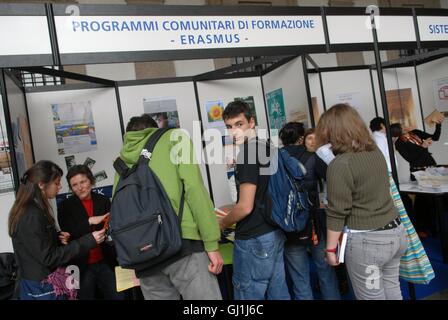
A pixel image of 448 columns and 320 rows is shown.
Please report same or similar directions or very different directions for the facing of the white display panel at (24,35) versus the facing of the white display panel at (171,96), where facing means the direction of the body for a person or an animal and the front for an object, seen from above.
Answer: same or similar directions

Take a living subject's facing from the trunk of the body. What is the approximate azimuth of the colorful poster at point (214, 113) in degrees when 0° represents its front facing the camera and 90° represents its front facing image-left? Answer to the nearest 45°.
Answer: approximately 0°

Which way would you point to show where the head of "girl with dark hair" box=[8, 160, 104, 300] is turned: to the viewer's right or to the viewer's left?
to the viewer's right

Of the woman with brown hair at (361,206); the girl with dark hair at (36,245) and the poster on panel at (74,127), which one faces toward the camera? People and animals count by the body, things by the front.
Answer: the poster on panel

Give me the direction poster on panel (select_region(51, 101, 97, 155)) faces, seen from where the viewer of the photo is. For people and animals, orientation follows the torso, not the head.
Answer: facing the viewer

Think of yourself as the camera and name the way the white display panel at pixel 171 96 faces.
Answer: facing the viewer

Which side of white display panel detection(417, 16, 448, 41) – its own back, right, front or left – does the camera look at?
front

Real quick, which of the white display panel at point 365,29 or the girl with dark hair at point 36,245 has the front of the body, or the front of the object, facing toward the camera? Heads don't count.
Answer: the white display panel

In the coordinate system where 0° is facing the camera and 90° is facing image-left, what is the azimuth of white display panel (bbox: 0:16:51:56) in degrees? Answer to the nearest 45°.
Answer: approximately 0°

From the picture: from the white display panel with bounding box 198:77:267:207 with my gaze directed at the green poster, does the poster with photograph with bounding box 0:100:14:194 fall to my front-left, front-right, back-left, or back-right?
back-right

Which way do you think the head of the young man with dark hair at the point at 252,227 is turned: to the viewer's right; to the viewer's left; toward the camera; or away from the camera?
toward the camera

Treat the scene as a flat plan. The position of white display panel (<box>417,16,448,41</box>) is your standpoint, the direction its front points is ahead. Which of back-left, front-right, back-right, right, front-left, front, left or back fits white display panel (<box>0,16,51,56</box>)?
front-right
